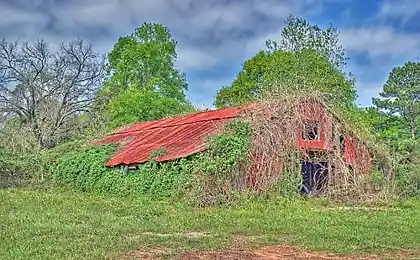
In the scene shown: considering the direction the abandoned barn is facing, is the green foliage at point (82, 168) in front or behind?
behind

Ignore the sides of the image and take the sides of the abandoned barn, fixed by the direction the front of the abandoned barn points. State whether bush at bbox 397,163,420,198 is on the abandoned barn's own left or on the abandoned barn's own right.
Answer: on the abandoned barn's own left

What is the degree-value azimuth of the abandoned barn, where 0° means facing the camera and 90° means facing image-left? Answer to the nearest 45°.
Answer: approximately 315°

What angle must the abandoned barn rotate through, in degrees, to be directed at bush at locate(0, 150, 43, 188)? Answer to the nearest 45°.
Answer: approximately 135° to its right

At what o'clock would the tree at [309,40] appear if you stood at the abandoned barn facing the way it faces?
The tree is roughly at 8 o'clock from the abandoned barn.

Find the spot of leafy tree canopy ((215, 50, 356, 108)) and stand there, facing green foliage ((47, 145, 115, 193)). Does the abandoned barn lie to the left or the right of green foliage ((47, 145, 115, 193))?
left

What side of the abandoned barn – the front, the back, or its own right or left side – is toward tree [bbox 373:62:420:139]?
left

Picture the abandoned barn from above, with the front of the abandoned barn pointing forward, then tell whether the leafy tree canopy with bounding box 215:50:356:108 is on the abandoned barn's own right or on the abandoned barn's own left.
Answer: on the abandoned barn's own left

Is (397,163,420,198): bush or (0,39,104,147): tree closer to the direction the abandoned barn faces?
the bush
